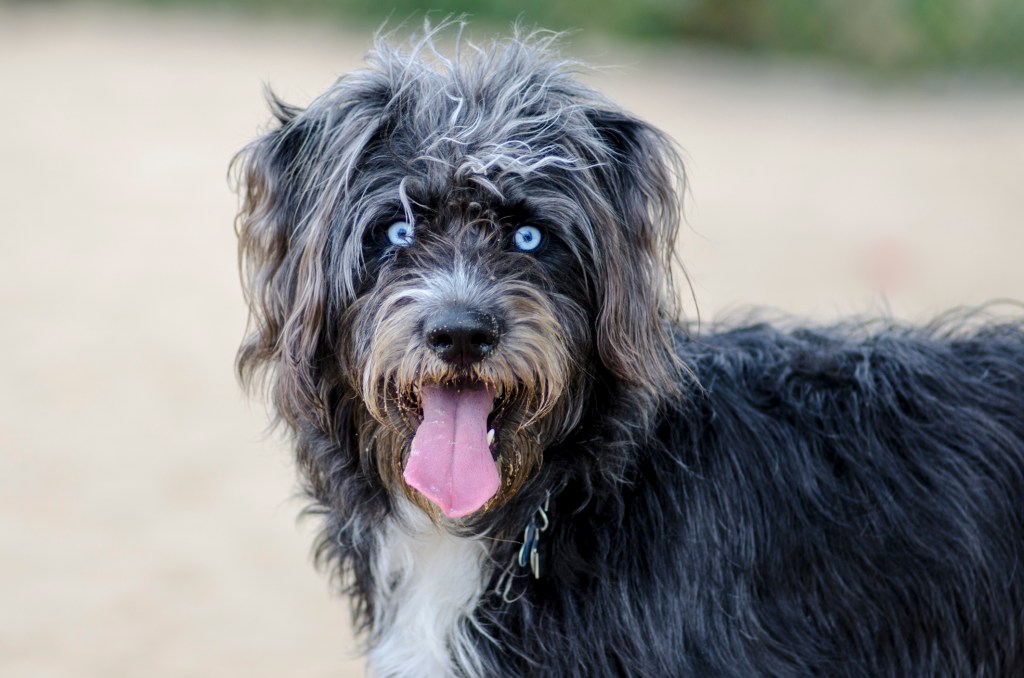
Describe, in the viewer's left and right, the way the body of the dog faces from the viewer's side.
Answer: facing the viewer and to the left of the viewer
